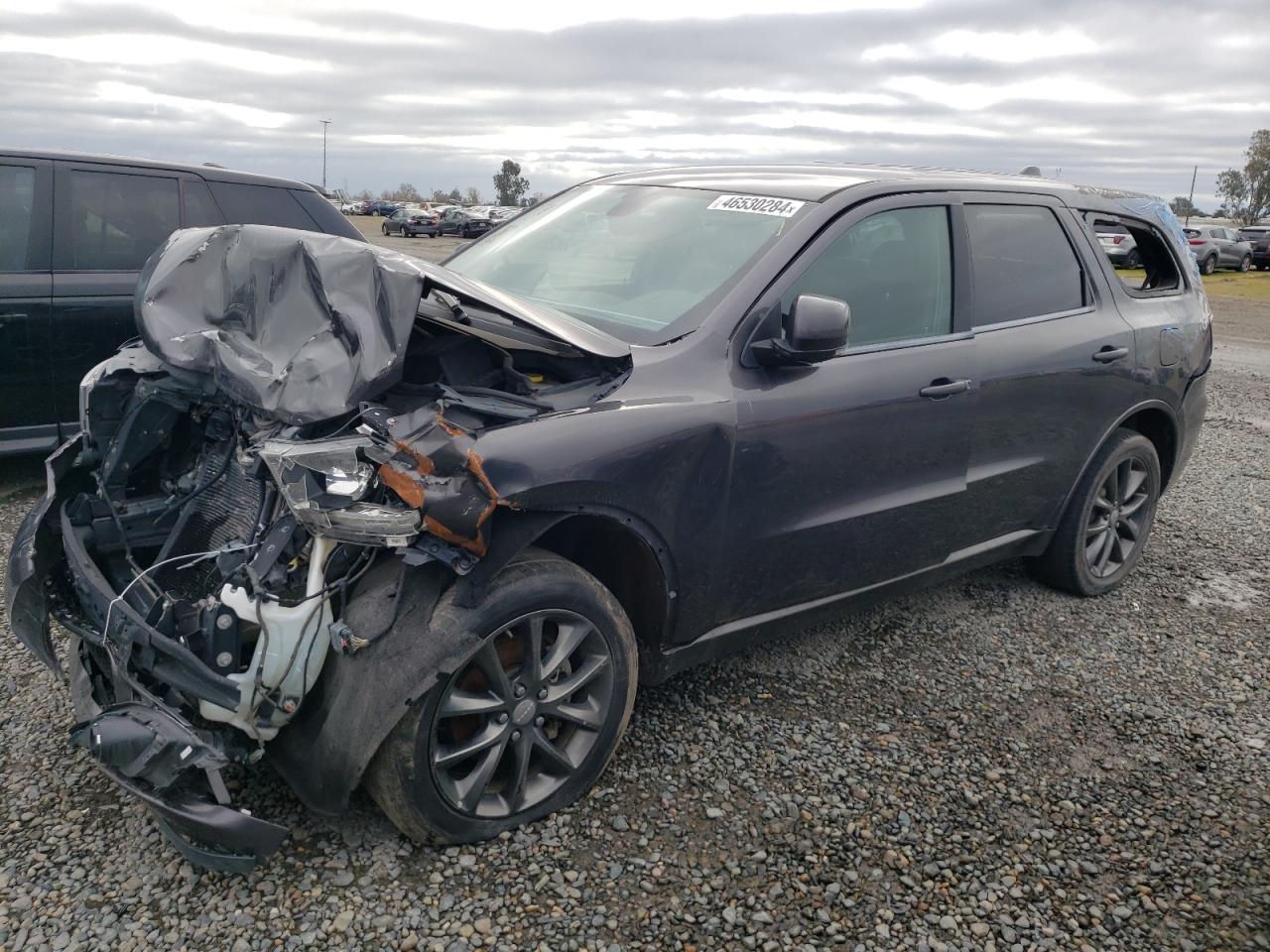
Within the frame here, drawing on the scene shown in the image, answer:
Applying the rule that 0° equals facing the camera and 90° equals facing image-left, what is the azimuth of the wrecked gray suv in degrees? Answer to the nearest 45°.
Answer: approximately 45°

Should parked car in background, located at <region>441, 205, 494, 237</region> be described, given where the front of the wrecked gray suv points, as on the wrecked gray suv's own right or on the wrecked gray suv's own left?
on the wrecked gray suv's own right

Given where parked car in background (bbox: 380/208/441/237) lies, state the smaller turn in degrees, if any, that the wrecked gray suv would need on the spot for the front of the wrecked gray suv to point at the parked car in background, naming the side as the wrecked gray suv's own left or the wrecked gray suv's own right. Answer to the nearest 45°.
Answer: approximately 135° to the wrecked gray suv's own right

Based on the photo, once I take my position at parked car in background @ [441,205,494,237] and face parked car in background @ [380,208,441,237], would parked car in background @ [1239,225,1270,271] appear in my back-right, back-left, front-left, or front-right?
back-left
